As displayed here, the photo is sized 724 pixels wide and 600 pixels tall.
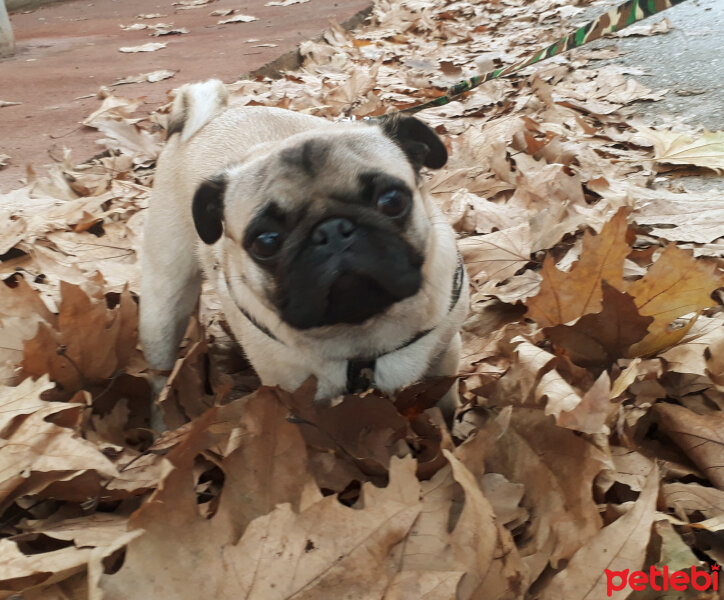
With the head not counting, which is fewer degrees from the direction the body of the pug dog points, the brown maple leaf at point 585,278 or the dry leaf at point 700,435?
the dry leaf

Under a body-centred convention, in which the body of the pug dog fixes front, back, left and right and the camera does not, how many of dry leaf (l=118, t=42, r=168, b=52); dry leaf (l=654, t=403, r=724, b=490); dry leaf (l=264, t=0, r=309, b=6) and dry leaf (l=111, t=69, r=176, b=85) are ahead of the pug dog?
1

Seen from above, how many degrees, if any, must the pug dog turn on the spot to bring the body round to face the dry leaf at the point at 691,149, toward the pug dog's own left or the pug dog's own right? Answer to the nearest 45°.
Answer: approximately 90° to the pug dog's own left

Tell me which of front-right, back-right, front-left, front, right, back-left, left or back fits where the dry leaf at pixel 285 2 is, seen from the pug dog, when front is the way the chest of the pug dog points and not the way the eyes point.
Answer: back-left

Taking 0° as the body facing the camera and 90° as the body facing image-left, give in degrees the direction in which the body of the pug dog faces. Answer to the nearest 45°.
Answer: approximately 315°

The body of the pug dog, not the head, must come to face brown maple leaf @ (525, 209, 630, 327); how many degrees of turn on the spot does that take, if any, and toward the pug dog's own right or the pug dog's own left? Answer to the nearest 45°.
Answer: approximately 45° to the pug dog's own left

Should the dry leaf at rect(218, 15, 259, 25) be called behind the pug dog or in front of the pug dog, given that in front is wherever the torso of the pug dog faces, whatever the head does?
behind

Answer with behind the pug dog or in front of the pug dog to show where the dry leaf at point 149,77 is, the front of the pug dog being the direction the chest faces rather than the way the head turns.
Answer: behind

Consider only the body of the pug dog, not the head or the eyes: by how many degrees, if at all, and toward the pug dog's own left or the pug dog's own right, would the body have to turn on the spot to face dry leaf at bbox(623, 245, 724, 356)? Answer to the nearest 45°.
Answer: approximately 45° to the pug dog's own left

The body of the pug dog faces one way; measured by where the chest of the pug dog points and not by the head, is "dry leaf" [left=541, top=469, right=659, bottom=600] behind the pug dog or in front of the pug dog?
in front
